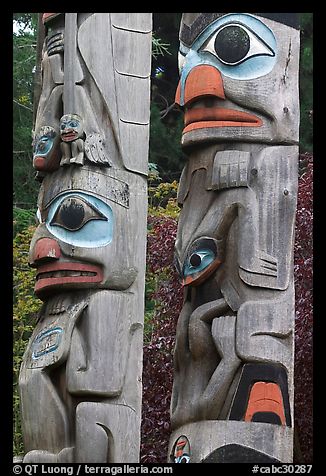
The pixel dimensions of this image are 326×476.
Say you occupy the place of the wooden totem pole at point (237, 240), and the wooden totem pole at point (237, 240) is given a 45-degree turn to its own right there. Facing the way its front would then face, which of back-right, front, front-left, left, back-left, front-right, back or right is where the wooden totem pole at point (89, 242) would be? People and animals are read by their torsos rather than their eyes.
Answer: front

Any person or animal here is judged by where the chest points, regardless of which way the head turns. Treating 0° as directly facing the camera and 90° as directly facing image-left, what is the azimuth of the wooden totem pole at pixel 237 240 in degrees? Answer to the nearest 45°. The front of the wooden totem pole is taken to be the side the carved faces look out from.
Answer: approximately 45°

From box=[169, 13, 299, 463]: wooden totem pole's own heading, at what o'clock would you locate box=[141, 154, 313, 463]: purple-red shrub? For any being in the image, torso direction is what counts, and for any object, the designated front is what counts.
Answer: The purple-red shrub is roughly at 4 o'clock from the wooden totem pole.

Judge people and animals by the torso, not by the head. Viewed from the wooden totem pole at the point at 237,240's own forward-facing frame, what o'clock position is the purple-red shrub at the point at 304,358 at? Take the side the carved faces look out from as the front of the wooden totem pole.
The purple-red shrub is roughly at 5 o'clock from the wooden totem pole.
